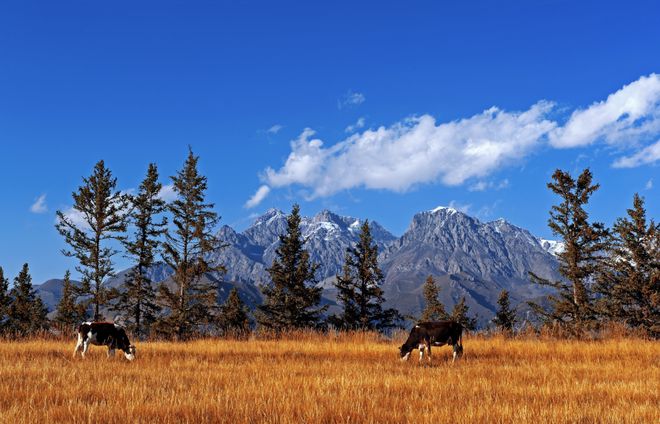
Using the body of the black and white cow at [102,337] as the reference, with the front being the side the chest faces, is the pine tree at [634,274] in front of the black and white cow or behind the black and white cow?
in front

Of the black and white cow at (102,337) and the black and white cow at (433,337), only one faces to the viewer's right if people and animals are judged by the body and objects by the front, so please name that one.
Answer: the black and white cow at (102,337)

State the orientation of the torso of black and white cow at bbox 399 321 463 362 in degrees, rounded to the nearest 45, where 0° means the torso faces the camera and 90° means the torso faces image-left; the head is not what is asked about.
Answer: approximately 90°

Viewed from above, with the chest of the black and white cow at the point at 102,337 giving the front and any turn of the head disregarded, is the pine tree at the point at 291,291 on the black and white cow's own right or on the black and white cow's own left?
on the black and white cow's own left

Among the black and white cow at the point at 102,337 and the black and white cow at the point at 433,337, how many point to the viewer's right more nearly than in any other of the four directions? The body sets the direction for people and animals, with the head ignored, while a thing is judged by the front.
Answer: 1

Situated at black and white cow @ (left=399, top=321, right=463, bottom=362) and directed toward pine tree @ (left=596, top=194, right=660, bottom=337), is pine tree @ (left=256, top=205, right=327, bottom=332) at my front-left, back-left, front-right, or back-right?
front-left

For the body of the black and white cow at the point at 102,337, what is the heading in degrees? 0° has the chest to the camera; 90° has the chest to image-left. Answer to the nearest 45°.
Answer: approximately 270°

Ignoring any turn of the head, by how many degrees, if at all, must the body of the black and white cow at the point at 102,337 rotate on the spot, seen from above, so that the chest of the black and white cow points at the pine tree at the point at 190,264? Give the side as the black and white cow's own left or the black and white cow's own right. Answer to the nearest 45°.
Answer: approximately 90° to the black and white cow's own left

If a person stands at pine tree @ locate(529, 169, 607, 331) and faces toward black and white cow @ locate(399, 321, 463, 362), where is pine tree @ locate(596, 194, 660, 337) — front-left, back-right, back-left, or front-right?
back-left

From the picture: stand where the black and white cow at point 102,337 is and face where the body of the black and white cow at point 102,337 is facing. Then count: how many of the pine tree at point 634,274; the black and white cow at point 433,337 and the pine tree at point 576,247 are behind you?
0
